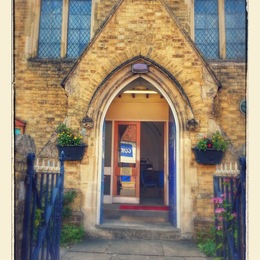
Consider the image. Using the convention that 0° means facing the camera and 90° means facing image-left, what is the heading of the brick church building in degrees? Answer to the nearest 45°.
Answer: approximately 0°
